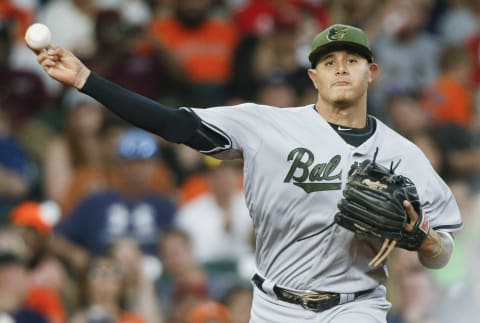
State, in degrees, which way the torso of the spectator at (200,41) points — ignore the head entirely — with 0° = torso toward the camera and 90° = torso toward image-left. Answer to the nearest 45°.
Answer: approximately 0°

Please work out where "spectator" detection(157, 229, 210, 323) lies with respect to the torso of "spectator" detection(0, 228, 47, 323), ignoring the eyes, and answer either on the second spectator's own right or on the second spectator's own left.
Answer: on the second spectator's own left

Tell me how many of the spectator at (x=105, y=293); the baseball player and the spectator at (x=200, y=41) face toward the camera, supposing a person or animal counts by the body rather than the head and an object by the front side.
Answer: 3

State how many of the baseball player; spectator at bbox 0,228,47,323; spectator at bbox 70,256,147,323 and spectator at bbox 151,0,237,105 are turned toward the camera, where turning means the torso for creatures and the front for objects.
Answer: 4

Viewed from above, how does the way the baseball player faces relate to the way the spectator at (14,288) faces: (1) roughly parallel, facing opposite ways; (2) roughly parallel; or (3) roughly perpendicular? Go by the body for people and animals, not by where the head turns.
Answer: roughly parallel

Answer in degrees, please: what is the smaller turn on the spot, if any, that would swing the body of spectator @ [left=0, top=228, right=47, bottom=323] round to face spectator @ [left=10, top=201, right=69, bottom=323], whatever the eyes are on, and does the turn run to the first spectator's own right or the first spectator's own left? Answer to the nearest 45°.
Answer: approximately 180°

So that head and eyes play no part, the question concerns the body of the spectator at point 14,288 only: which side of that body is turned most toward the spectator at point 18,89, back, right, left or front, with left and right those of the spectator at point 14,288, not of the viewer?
back

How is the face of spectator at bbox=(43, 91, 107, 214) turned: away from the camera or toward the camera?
toward the camera

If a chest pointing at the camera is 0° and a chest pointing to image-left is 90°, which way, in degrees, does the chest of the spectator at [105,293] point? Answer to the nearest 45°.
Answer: approximately 0°

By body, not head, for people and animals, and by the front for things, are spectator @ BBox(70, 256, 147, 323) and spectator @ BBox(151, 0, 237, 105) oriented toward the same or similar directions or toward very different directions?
same or similar directions

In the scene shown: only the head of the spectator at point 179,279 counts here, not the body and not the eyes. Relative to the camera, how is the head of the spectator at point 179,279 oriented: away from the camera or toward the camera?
toward the camera

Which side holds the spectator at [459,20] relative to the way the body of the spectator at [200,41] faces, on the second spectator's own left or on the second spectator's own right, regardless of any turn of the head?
on the second spectator's own left

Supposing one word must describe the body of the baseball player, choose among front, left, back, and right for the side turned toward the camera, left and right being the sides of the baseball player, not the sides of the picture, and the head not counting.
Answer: front

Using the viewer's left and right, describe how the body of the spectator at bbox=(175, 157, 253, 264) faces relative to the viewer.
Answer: facing the viewer
